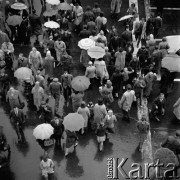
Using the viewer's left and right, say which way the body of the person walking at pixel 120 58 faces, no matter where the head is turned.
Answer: facing away from the viewer

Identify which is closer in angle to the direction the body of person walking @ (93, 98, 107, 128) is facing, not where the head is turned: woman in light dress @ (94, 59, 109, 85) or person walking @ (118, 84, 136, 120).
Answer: the woman in light dress

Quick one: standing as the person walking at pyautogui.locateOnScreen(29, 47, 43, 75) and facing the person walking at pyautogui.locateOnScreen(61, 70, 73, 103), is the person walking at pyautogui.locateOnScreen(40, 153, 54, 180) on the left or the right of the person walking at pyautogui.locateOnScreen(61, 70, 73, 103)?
right

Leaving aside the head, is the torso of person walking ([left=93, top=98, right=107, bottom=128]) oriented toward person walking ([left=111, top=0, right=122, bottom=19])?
yes

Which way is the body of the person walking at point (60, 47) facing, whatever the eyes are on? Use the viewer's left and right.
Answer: facing the viewer

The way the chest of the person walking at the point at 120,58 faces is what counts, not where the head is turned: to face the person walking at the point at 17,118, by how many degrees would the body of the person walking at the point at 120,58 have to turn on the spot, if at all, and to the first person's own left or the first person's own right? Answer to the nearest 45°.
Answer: approximately 135° to the first person's own left

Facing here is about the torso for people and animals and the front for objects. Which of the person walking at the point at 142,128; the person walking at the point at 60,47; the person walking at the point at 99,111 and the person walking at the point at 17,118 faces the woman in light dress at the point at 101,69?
the person walking at the point at 99,111

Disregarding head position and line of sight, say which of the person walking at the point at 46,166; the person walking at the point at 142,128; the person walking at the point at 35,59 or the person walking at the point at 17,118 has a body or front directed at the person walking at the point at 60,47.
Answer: the person walking at the point at 46,166

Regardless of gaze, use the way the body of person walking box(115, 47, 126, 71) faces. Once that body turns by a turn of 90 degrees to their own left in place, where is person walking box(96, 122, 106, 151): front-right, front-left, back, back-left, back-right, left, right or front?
left

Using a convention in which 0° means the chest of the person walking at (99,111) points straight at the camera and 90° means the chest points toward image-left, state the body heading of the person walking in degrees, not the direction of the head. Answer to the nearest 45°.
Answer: approximately 180°
